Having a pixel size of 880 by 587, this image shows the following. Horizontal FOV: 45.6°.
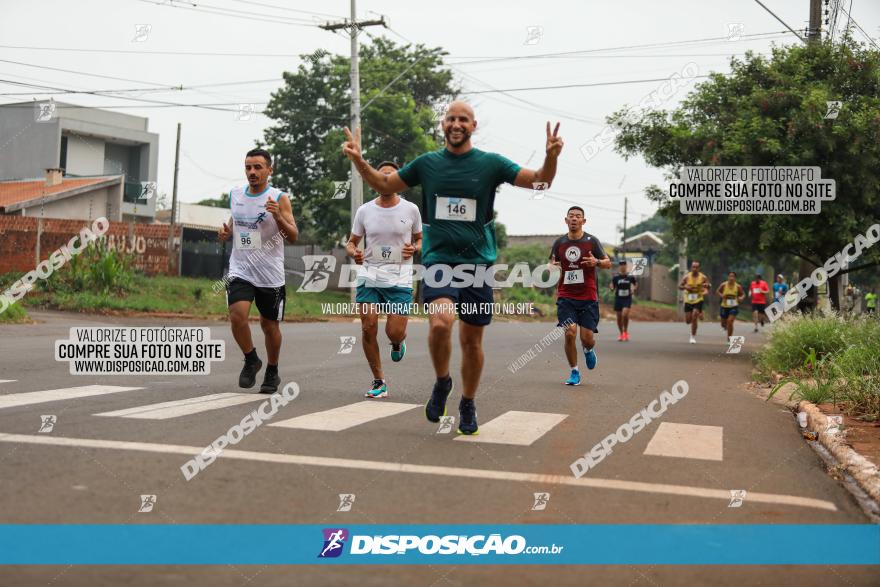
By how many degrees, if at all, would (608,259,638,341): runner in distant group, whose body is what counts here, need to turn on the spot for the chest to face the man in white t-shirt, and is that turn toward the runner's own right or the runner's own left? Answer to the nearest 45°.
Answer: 0° — they already face them

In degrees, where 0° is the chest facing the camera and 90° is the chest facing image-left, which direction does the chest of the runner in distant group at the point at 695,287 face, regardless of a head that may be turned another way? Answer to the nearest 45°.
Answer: approximately 0°

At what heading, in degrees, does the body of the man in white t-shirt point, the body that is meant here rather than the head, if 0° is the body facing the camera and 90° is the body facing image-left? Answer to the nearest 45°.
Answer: approximately 0°

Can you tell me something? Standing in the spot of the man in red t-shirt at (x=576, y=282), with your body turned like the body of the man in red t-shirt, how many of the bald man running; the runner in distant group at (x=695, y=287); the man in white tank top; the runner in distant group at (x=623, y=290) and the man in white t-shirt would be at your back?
2

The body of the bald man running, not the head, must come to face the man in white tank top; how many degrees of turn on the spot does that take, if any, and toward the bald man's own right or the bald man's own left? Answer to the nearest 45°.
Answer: approximately 135° to the bald man's own right

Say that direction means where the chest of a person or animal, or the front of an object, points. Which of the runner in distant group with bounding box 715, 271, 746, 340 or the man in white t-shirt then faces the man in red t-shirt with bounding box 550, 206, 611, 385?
the runner in distant group

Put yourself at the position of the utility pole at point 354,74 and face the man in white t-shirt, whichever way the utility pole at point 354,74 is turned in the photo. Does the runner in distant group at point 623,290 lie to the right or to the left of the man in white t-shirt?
left
